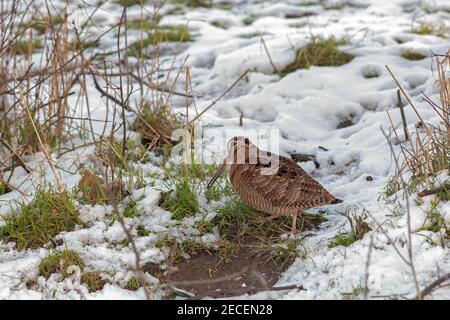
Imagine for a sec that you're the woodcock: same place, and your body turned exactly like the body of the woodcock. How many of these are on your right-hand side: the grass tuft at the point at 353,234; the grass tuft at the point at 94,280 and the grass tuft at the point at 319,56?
1

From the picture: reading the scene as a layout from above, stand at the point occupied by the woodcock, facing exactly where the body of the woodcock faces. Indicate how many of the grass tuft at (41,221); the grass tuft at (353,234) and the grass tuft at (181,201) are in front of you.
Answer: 2

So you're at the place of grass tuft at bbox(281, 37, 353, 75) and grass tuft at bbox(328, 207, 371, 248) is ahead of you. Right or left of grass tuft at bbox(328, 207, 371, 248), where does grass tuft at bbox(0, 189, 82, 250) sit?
right

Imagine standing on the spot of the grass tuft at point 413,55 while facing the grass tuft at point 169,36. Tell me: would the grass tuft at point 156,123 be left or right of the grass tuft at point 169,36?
left

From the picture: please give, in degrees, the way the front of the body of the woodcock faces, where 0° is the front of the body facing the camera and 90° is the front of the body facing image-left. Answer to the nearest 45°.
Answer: approximately 90°

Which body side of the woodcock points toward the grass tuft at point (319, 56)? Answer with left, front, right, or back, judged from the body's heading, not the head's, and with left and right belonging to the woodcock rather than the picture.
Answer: right

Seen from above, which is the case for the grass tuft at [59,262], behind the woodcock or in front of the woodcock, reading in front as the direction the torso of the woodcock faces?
in front

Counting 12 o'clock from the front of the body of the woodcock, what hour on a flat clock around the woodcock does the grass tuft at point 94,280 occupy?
The grass tuft is roughly at 11 o'clock from the woodcock.

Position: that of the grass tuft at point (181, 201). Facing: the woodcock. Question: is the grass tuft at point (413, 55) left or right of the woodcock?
left

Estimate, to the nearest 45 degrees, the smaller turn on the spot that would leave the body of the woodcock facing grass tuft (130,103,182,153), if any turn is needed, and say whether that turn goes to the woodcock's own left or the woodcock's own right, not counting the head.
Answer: approximately 45° to the woodcock's own right

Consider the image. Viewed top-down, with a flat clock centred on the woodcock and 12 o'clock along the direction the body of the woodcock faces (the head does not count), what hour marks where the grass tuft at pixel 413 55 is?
The grass tuft is roughly at 4 o'clock from the woodcock.

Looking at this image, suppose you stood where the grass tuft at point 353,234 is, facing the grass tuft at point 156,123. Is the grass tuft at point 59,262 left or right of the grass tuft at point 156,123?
left
